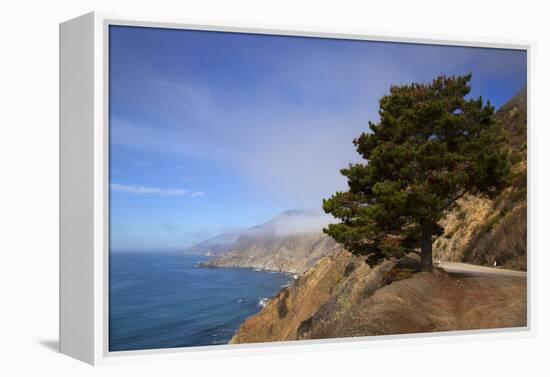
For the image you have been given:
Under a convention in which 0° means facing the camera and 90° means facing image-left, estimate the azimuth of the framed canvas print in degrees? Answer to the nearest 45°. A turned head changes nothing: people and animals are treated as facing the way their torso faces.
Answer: approximately 315°
